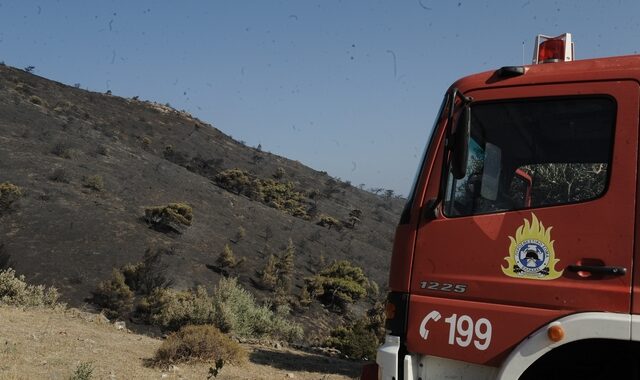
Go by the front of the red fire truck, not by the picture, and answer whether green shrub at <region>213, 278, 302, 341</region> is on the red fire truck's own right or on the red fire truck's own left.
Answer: on the red fire truck's own right

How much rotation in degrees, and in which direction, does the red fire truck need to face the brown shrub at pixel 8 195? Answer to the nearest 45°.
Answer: approximately 45° to its right

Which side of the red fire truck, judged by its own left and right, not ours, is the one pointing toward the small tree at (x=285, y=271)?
right

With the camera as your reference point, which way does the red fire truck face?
facing to the left of the viewer

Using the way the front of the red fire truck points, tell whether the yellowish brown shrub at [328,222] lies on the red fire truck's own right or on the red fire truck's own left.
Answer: on the red fire truck's own right

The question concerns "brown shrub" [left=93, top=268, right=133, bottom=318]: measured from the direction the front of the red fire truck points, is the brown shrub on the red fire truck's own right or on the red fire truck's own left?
on the red fire truck's own right

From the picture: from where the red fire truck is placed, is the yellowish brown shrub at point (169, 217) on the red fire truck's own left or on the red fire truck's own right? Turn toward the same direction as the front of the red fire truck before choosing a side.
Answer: on the red fire truck's own right

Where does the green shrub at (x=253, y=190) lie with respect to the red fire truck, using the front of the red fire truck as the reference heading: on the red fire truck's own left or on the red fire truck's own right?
on the red fire truck's own right

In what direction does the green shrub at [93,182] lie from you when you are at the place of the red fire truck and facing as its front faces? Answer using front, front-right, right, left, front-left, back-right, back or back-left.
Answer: front-right

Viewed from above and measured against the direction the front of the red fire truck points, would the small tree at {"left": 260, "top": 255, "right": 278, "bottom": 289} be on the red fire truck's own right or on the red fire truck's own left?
on the red fire truck's own right
